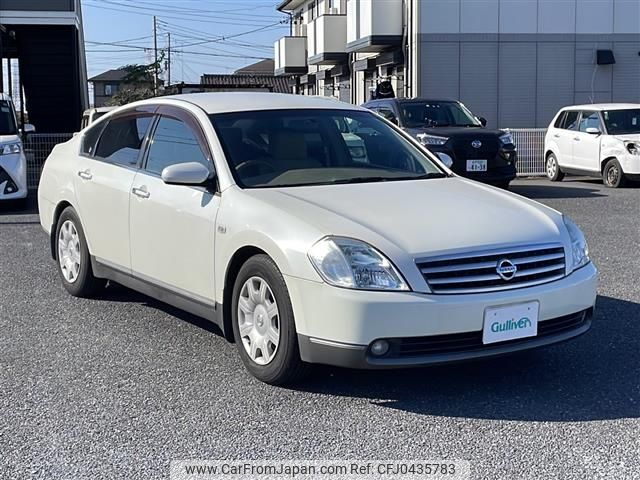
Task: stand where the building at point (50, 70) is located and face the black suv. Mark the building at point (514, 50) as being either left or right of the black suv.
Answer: left

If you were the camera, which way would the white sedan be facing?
facing the viewer and to the right of the viewer

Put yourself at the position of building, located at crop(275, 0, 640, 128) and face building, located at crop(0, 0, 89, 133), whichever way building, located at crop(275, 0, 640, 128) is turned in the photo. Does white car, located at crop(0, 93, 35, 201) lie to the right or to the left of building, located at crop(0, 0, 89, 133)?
left

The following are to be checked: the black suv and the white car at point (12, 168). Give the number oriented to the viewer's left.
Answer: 0

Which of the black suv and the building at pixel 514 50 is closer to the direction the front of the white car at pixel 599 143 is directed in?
the black suv

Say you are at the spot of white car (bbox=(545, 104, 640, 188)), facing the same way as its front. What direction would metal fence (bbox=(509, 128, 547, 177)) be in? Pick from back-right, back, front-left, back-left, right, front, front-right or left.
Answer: back
